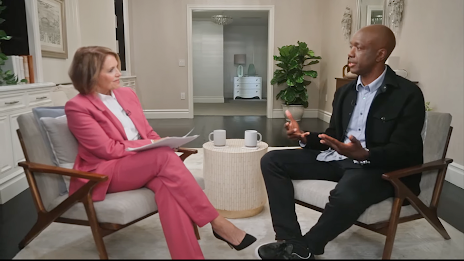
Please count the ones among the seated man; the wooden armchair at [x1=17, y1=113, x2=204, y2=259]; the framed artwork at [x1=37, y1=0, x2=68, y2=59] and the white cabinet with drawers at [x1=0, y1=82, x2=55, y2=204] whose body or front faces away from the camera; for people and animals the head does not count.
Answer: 0

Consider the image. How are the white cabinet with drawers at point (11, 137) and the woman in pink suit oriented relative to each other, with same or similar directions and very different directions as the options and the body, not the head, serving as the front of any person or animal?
same or similar directions

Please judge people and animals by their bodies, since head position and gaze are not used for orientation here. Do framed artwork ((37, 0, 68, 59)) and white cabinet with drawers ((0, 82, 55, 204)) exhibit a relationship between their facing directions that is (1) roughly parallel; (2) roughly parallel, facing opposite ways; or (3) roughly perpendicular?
roughly parallel

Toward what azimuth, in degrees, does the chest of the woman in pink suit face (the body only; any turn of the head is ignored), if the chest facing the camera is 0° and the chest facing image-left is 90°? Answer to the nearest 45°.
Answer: approximately 315°

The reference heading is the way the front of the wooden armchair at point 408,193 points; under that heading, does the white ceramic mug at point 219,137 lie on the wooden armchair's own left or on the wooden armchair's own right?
on the wooden armchair's own right

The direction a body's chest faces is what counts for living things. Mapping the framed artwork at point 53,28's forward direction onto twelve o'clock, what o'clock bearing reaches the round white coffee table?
The round white coffee table is roughly at 1 o'clock from the framed artwork.

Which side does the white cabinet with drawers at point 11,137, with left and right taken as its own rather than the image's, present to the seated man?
front

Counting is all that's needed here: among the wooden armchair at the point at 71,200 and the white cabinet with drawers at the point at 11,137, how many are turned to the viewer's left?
0

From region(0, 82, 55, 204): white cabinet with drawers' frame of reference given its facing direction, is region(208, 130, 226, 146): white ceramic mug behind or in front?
in front

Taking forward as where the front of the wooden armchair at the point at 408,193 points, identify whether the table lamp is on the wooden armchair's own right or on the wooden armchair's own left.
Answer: on the wooden armchair's own right

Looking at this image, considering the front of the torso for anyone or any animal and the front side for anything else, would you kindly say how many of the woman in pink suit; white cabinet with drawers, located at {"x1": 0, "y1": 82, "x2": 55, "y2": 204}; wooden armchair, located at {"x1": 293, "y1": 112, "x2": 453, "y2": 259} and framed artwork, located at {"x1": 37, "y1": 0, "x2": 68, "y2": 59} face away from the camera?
0

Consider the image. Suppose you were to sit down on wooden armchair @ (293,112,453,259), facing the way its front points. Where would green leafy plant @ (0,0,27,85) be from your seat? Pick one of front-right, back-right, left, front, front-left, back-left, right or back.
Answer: front-right

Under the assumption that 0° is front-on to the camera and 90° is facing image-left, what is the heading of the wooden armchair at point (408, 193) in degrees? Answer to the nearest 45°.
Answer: approximately 45°

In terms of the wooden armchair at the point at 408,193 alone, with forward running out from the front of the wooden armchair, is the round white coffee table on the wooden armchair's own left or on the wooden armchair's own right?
on the wooden armchair's own right

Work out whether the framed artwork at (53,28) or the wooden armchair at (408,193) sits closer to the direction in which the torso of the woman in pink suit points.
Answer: the wooden armchair

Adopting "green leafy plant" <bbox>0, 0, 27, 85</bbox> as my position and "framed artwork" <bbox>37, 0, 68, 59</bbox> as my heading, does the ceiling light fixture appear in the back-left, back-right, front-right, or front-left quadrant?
front-right

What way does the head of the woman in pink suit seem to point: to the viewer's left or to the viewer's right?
to the viewer's right

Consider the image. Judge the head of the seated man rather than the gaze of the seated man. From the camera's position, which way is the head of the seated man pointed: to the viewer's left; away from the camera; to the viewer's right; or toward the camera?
to the viewer's left
